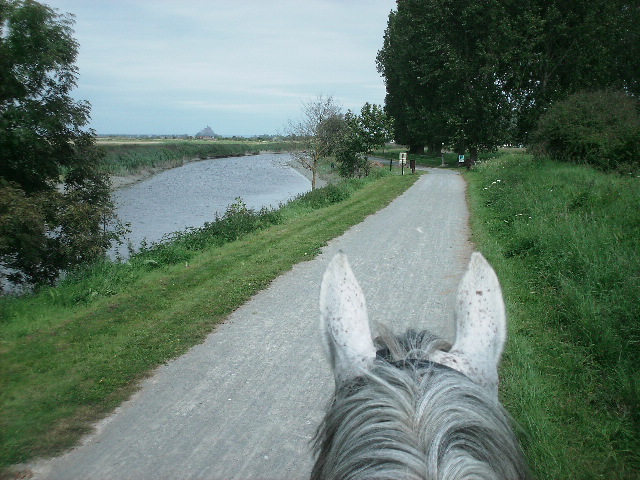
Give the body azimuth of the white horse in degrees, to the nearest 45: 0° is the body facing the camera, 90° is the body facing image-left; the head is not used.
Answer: approximately 180°

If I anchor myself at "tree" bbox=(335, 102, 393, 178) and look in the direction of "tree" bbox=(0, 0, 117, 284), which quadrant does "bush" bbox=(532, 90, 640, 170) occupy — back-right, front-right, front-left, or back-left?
front-left

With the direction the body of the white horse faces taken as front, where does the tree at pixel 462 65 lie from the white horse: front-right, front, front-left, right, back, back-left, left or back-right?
front

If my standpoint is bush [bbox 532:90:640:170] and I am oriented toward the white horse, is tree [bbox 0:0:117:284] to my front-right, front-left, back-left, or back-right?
front-right

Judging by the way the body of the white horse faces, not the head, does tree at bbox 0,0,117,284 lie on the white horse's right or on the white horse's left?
on the white horse's left

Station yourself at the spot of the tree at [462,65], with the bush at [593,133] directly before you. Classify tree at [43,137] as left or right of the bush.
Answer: right

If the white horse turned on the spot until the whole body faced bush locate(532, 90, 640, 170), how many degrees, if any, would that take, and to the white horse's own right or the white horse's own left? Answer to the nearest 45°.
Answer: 0° — it already faces it

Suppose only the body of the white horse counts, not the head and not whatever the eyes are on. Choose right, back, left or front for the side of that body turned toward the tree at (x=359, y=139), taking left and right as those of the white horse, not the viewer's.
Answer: front
